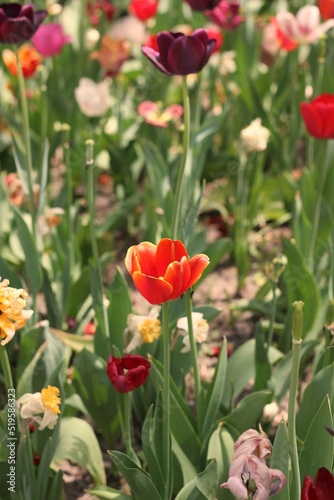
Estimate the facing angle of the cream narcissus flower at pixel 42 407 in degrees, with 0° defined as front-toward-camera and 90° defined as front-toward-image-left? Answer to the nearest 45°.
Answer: approximately 315°

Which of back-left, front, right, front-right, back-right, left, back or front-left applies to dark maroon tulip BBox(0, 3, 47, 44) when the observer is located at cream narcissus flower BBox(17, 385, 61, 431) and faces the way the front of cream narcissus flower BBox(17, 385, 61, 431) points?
back-left

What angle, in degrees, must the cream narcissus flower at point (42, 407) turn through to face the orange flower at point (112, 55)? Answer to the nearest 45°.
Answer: approximately 135° to its left

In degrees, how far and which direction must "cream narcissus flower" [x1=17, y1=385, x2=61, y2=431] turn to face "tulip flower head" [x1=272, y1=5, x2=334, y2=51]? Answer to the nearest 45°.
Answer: approximately 90° to its left

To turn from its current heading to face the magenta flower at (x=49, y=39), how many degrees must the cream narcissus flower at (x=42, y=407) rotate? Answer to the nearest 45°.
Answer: approximately 135° to its left
